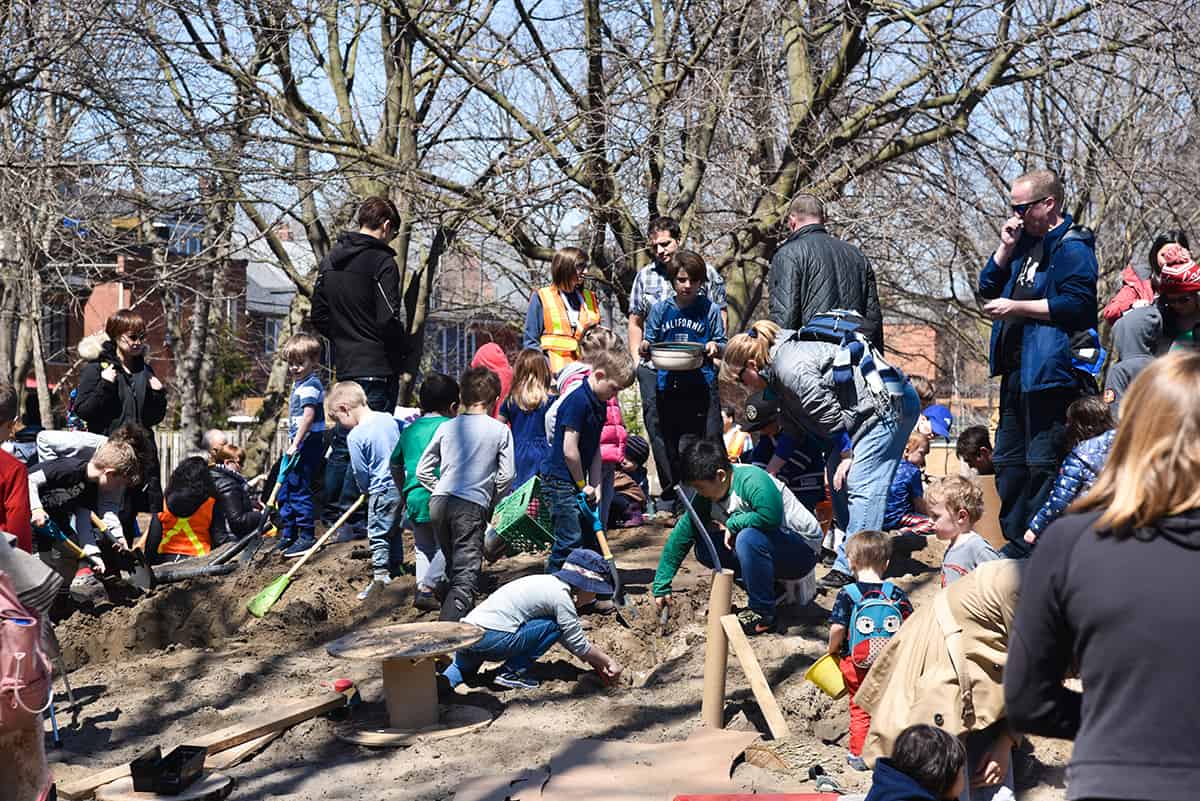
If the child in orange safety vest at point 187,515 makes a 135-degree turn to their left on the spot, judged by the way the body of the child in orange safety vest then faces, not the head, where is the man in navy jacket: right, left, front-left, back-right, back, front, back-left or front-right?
left

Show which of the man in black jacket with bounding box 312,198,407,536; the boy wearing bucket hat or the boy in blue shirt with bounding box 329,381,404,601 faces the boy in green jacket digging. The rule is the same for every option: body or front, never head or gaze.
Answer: the boy wearing bucket hat

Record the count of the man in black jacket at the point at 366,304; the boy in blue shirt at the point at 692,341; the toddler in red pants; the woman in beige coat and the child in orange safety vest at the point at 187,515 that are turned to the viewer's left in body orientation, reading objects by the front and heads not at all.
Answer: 0

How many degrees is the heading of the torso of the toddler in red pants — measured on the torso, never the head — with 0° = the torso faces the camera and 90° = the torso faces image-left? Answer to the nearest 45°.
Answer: approximately 180°

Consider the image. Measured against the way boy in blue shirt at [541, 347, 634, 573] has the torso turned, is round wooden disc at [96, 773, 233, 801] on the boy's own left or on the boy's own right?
on the boy's own right

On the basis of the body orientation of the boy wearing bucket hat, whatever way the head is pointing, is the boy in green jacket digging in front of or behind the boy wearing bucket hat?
in front

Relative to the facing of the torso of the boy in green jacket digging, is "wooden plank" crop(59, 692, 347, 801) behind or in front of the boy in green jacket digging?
in front

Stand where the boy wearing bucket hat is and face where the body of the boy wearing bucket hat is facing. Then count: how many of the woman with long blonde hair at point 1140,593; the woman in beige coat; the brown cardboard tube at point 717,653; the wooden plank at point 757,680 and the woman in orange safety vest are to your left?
1

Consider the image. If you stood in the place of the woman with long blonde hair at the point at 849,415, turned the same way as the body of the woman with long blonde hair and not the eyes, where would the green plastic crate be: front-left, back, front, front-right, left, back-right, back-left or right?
front

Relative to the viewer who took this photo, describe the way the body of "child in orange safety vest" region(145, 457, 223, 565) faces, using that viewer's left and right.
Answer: facing away from the viewer

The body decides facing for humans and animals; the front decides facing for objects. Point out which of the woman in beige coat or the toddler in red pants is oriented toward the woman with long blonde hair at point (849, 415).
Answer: the toddler in red pants

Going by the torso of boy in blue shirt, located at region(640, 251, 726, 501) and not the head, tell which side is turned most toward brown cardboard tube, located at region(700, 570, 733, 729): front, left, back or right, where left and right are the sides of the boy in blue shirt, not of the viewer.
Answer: front

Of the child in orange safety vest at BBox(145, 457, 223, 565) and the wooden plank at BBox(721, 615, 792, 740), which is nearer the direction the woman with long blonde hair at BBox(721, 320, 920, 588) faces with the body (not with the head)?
the child in orange safety vest

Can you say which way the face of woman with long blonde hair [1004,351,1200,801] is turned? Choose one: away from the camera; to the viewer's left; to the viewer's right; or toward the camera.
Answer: away from the camera

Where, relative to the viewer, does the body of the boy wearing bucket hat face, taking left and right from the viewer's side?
facing to the right of the viewer

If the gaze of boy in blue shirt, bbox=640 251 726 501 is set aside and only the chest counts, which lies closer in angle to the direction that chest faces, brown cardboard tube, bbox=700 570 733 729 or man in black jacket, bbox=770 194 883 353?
the brown cardboard tube
